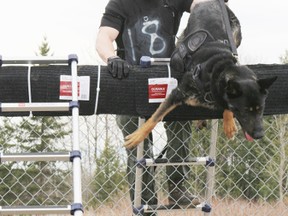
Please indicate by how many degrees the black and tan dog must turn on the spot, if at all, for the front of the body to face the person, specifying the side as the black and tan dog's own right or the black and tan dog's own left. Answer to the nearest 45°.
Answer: approximately 180°

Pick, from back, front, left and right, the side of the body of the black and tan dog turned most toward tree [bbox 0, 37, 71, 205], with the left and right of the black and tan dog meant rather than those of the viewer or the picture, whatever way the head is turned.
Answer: back

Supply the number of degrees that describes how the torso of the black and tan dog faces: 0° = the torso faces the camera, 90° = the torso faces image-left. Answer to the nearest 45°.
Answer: approximately 315°
